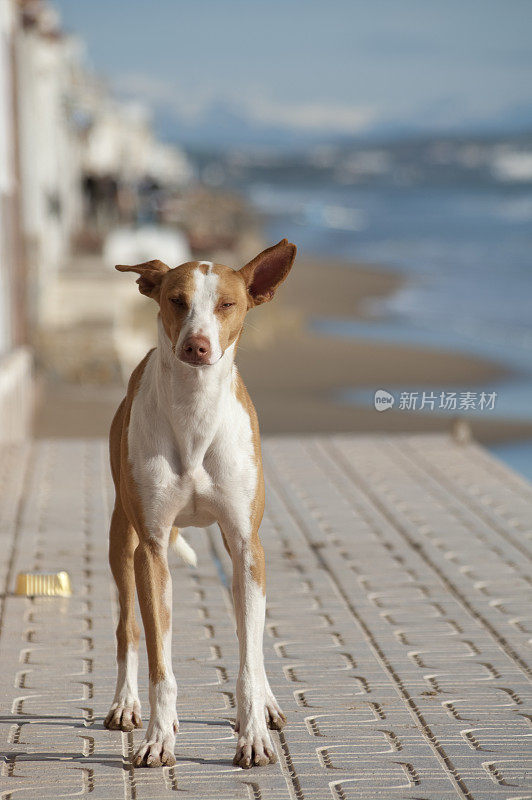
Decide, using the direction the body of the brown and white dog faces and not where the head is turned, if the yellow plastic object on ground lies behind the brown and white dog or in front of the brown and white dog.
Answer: behind

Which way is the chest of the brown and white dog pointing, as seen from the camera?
toward the camera

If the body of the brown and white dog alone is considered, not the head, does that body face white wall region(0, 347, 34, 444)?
no
